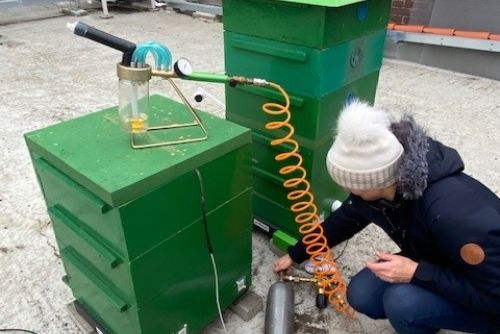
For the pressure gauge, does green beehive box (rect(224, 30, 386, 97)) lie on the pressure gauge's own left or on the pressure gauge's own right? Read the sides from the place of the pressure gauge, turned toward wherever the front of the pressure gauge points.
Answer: on the pressure gauge's own left

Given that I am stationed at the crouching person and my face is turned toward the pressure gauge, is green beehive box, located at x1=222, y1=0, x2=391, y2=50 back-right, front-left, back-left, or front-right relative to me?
front-right

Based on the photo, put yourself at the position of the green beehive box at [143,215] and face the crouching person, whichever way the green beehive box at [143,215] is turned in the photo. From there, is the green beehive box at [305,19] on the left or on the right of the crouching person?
left

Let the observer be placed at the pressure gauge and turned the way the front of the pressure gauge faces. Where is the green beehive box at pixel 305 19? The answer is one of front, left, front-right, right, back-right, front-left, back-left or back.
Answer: left

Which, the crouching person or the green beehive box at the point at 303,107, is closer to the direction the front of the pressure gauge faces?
the crouching person

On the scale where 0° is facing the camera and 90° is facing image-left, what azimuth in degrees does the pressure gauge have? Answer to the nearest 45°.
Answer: approximately 315°

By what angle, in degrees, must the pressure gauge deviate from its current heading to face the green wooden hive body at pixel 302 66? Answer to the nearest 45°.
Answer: approximately 90° to its left

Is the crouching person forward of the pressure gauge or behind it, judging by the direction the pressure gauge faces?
forward
